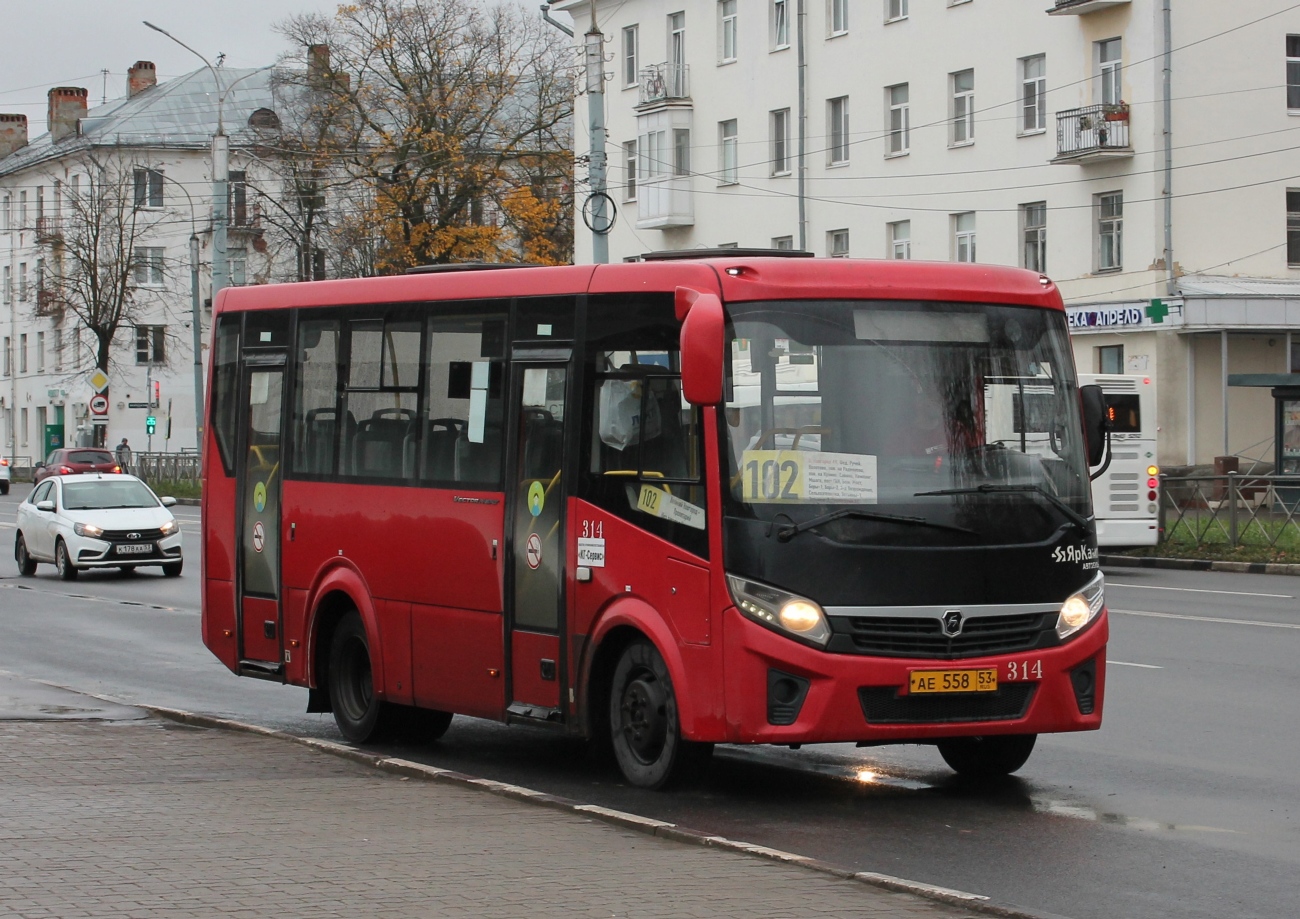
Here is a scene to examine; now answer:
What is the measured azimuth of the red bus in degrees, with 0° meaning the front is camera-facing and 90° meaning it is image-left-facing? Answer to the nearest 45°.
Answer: approximately 315°

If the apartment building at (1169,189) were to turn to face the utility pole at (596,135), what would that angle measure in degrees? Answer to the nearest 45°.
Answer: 0° — it already faces it

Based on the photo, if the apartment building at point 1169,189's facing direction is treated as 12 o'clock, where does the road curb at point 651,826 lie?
The road curb is roughly at 11 o'clock from the apartment building.

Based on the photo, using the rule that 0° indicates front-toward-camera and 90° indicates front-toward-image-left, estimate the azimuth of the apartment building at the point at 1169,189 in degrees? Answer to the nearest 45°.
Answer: approximately 45°

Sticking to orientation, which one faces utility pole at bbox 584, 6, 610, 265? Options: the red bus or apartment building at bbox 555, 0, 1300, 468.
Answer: the apartment building

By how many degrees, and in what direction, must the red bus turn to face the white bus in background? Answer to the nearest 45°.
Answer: approximately 135° to its left

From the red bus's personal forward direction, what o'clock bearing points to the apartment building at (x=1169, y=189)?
The apartment building is roughly at 8 o'clock from the red bus.

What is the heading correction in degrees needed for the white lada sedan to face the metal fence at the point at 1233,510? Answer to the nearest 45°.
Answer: approximately 45° to its left

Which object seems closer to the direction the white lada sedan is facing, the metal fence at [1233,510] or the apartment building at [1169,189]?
the metal fence

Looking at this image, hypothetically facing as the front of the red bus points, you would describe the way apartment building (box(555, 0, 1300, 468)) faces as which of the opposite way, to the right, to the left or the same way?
to the right

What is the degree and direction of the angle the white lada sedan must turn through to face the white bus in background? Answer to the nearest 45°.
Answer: approximately 45° to its left
